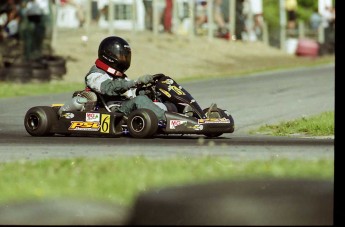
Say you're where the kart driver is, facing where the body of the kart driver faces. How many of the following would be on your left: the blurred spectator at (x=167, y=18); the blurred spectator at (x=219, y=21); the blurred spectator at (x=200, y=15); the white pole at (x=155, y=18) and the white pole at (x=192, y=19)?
5

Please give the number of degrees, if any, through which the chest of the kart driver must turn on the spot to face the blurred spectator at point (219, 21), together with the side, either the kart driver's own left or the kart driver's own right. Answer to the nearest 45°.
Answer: approximately 90° to the kart driver's own left

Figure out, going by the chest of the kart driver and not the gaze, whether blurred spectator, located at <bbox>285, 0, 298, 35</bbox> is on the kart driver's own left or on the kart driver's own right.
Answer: on the kart driver's own left

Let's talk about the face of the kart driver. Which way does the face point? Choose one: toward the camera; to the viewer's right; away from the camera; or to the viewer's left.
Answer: to the viewer's right

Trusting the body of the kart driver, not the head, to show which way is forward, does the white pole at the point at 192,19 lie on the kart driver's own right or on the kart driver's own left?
on the kart driver's own left

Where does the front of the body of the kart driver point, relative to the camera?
to the viewer's right

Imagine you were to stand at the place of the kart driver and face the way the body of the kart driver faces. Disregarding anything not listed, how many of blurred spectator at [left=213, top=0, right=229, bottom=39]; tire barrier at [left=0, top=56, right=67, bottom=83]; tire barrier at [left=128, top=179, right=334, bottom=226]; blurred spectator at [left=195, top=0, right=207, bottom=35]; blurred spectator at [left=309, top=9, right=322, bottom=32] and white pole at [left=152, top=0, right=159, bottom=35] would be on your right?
1

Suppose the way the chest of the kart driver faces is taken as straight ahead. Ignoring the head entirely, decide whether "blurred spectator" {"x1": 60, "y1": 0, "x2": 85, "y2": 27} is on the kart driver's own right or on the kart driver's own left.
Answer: on the kart driver's own left

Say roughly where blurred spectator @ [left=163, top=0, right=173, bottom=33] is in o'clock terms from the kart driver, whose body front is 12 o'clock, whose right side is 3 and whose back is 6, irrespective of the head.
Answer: The blurred spectator is roughly at 9 o'clock from the kart driver.
